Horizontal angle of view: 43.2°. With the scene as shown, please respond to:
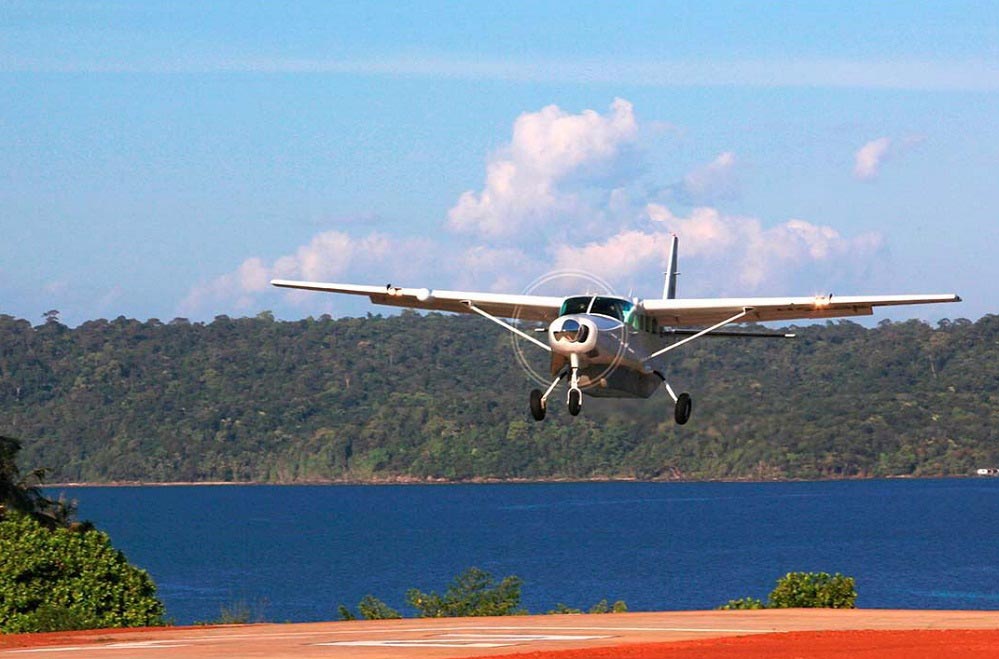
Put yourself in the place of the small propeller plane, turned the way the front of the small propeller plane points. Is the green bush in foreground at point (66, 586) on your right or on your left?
on your right

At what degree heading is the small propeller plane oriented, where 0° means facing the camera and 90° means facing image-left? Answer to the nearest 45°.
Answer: approximately 0°

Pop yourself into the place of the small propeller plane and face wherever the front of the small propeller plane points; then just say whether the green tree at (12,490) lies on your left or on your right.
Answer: on your right
